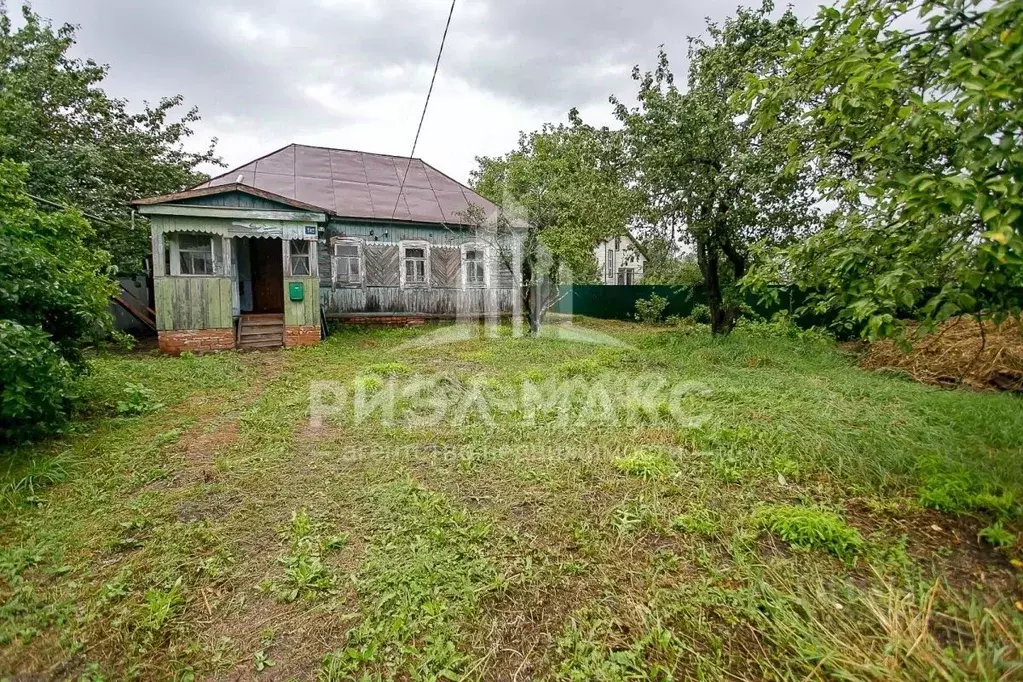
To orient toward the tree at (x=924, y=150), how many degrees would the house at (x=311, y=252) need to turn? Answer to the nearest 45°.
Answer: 0° — it already faces it

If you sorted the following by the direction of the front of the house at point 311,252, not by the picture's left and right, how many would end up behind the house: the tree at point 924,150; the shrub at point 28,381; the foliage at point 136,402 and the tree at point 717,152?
0

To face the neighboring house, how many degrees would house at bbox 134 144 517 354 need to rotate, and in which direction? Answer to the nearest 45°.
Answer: approximately 135° to its left

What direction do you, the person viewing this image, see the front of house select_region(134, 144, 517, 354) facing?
facing the viewer

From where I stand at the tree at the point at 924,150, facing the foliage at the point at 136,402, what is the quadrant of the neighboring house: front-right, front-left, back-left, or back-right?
front-right

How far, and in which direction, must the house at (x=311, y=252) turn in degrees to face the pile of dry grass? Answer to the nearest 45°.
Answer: approximately 45° to its left

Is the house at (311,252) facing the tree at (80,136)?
no

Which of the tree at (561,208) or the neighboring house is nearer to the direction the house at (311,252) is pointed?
the tree

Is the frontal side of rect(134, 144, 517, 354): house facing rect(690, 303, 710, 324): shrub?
no

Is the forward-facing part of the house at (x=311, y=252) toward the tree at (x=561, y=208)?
no

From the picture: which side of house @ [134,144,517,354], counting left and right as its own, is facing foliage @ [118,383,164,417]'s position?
front

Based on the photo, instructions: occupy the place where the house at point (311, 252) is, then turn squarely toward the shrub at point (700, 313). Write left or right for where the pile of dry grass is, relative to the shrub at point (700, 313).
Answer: right

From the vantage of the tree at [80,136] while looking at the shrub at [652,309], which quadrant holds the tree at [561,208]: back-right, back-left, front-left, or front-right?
front-right

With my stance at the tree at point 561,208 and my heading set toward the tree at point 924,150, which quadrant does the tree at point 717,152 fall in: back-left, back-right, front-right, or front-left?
front-left

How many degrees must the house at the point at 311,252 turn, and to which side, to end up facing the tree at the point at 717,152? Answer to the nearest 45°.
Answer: approximately 45° to its left

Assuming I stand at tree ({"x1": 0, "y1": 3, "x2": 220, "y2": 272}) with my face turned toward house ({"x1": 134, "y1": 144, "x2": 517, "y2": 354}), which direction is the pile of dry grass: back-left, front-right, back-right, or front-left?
front-right
